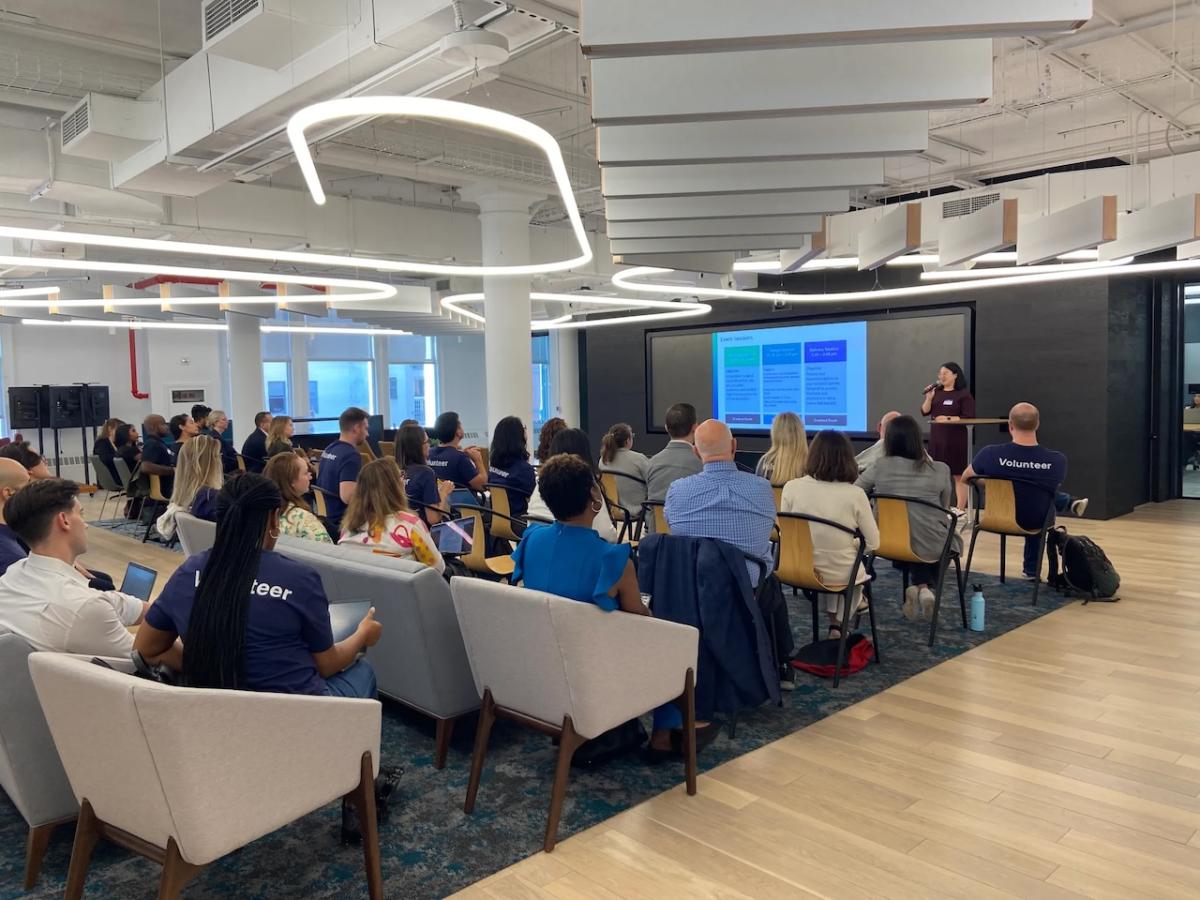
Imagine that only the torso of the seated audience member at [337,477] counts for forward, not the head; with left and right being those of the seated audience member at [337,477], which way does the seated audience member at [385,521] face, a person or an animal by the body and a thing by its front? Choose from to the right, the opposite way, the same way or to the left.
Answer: the same way

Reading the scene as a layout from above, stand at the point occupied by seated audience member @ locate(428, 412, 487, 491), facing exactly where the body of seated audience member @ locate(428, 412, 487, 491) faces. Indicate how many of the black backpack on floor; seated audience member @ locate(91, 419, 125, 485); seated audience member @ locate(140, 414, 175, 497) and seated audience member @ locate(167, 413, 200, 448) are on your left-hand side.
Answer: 3

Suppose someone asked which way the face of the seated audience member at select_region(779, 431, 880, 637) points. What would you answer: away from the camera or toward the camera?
away from the camera

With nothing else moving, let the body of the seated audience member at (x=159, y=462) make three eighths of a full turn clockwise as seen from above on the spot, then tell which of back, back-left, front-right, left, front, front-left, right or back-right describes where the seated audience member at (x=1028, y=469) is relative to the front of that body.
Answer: left

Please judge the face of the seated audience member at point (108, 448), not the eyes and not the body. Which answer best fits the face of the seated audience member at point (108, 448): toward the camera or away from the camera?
away from the camera

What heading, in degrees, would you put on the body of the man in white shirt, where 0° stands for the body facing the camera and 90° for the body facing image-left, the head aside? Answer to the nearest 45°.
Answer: approximately 225°

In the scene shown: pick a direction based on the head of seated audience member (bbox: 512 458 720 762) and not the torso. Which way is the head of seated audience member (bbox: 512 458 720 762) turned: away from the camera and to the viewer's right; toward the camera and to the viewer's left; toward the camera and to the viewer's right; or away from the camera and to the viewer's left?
away from the camera and to the viewer's right

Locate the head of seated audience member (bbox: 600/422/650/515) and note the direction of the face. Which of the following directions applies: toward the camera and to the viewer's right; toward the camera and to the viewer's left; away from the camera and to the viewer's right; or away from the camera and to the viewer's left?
away from the camera and to the viewer's right

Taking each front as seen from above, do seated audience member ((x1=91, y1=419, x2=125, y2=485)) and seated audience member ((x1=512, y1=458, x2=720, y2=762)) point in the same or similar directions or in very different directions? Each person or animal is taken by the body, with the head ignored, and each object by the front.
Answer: same or similar directions

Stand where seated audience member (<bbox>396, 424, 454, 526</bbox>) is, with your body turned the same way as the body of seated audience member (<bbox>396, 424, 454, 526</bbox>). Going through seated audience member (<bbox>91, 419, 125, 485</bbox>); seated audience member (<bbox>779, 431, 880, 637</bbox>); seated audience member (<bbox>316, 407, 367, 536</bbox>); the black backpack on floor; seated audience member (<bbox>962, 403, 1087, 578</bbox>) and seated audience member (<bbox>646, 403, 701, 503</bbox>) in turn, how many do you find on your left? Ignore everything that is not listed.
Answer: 2

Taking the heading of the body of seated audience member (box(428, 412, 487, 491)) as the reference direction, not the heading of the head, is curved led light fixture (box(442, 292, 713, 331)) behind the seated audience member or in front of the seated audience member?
in front

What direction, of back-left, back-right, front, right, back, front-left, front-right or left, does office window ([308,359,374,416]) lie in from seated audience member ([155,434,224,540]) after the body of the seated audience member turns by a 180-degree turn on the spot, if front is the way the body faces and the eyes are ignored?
back-right

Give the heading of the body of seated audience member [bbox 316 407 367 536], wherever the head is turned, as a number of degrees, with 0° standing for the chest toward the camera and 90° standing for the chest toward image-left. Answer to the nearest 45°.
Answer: approximately 225°

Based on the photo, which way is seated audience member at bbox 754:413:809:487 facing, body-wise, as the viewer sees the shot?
away from the camera

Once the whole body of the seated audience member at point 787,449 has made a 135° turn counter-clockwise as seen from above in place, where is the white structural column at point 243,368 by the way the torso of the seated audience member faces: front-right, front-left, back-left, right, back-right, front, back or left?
right

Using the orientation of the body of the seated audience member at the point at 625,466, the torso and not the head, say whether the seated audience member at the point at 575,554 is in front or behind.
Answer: behind

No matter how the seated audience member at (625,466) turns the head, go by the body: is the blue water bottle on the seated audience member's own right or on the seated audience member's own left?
on the seated audience member's own right

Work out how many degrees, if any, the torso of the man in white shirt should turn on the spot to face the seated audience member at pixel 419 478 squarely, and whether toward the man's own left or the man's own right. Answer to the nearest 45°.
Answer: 0° — they already face them

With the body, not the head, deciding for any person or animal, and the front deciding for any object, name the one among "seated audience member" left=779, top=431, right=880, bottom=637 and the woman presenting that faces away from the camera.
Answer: the seated audience member

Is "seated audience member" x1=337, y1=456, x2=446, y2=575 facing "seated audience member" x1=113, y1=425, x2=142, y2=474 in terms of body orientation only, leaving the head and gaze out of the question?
no

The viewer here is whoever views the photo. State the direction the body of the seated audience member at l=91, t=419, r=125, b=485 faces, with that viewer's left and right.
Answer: facing to the right of the viewer

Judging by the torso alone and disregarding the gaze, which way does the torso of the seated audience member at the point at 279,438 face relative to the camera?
to the viewer's right
